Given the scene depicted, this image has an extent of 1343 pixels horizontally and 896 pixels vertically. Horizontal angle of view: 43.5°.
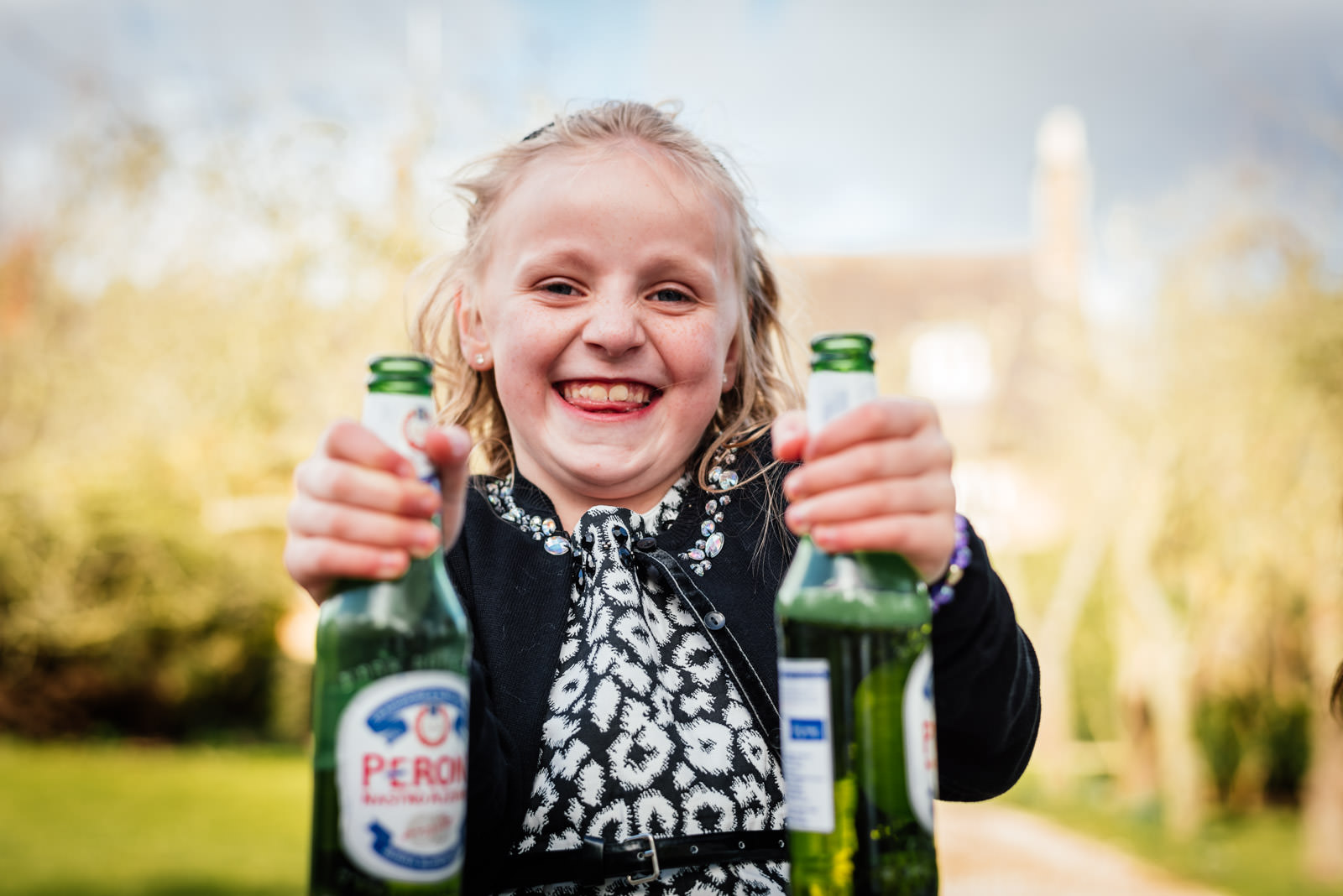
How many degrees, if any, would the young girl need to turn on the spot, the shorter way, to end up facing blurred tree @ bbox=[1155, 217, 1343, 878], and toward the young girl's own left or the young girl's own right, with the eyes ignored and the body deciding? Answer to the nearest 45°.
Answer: approximately 135° to the young girl's own left

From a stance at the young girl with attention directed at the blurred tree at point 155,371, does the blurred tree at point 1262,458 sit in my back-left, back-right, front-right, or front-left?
front-right

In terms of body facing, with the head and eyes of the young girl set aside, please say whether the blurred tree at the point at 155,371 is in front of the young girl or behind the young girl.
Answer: behind

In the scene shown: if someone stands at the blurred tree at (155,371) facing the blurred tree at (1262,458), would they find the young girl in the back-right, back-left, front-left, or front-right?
front-right

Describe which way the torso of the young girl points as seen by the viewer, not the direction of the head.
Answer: toward the camera

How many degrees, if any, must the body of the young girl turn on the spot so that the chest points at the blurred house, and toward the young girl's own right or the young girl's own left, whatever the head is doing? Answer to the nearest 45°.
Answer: approximately 180°
